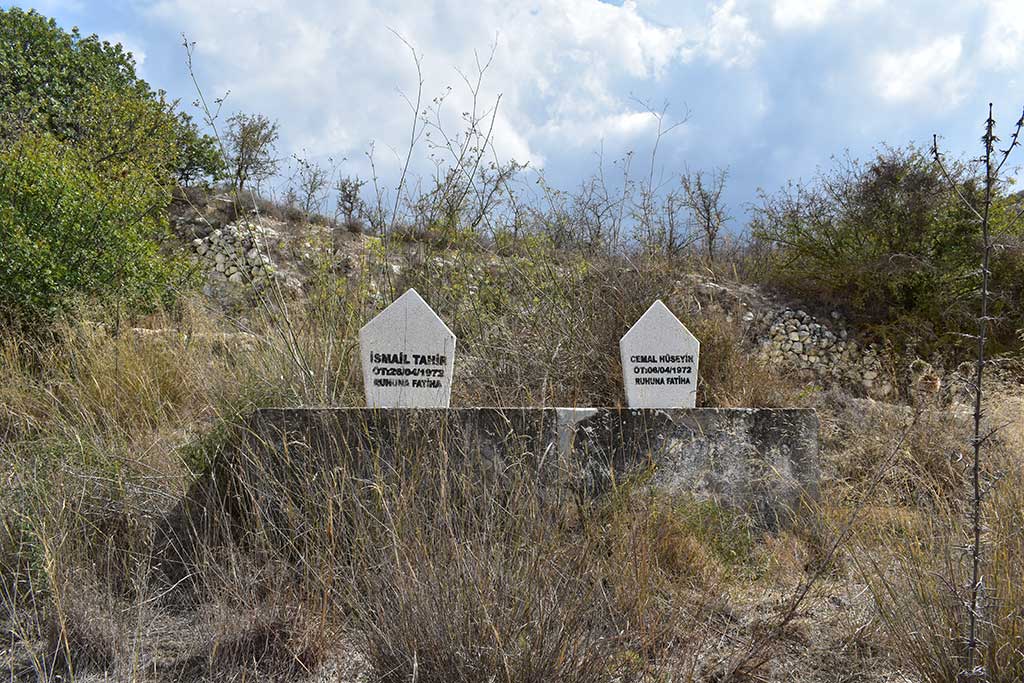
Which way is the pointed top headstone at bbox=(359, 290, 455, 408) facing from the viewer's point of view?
toward the camera

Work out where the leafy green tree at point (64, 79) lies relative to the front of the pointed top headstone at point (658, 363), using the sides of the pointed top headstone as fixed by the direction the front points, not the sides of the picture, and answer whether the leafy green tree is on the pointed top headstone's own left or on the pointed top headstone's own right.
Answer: on the pointed top headstone's own right

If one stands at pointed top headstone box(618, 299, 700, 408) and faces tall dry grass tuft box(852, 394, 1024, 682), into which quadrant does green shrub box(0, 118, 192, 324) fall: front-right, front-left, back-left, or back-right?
back-right

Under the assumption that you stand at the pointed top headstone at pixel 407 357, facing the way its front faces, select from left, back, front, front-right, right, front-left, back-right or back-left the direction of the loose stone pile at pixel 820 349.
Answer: back-left

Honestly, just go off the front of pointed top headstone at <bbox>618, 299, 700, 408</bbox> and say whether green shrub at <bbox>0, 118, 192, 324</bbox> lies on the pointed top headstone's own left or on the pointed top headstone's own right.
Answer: on the pointed top headstone's own right

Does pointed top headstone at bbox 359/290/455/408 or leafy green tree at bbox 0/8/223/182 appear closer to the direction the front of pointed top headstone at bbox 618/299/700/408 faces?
the pointed top headstone

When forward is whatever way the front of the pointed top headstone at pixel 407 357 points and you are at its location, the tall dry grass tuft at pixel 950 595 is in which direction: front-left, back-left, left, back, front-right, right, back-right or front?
front-left

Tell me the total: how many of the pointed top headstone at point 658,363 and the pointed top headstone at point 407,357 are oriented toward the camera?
2

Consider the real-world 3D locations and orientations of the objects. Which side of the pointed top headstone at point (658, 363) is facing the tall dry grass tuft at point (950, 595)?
front

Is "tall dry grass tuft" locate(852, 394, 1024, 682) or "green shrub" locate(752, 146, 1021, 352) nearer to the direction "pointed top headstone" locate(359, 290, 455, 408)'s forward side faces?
the tall dry grass tuft

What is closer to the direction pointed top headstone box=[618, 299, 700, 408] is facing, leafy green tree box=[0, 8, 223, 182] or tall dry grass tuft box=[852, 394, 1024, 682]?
the tall dry grass tuft

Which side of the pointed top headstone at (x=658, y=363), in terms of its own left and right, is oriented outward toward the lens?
front

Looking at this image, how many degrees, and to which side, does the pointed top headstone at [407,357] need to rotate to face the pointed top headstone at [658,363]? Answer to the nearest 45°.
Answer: approximately 90° to its left
